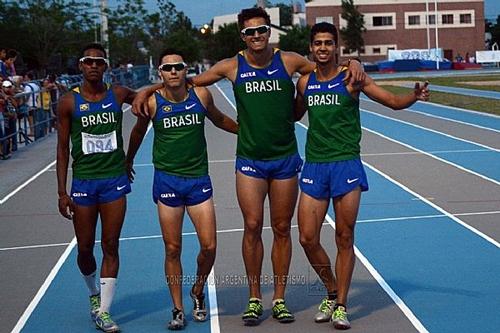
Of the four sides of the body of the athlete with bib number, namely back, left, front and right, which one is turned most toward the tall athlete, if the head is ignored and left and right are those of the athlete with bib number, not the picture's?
left

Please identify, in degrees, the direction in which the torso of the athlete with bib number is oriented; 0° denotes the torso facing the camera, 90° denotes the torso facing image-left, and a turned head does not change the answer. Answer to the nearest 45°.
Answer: approximately 0°

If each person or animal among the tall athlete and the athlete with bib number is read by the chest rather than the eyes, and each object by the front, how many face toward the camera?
2

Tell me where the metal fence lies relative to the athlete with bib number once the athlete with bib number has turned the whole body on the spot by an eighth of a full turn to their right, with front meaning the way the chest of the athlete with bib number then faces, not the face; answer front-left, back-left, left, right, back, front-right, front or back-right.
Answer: back-right

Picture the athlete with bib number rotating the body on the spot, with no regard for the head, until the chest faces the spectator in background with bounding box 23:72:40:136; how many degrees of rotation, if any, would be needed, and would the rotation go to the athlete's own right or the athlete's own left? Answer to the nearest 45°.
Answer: approximately 180°

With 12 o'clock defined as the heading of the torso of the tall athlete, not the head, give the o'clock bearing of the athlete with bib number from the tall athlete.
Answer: The athlete with bib number is roughly at 3 o'clock from the tall athlete.

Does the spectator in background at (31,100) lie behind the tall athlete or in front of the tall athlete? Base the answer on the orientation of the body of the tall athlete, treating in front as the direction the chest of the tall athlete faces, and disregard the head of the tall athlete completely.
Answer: behind

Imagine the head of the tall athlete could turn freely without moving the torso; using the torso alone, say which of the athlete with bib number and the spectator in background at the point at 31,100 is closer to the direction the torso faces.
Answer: the athlete with bib number

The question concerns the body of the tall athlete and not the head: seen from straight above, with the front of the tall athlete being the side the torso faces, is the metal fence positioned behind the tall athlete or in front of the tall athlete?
behind
